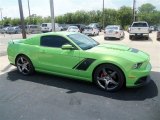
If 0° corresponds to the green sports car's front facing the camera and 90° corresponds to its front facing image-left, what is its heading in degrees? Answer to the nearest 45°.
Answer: approximately 315°

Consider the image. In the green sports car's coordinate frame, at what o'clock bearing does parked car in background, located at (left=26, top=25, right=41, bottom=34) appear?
The parked car in background is roughly at 7 o'clock from the green sports car.
